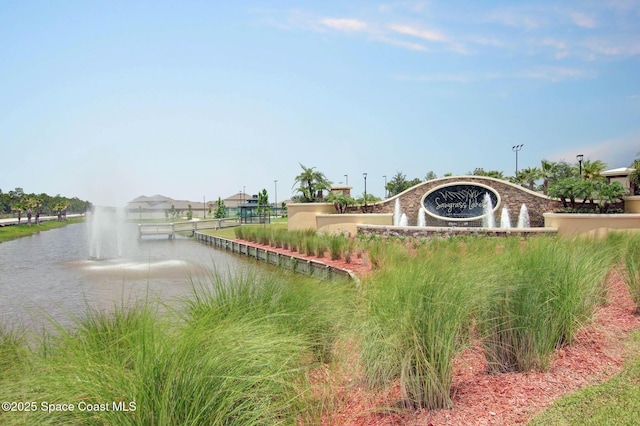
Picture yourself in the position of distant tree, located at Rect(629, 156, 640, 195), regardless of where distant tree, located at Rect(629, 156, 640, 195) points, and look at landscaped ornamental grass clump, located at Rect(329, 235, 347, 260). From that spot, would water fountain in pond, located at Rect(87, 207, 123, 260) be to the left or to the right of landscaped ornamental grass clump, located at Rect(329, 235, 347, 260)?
right

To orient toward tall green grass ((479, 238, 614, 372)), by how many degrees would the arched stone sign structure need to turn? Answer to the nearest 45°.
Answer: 0° — it already faces it

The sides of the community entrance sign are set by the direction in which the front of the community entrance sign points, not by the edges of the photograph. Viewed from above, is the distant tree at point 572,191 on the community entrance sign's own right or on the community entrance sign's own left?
on the community entrance sign's own left

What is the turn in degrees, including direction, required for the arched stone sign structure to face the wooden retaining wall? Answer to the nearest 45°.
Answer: approximately 45° to its right

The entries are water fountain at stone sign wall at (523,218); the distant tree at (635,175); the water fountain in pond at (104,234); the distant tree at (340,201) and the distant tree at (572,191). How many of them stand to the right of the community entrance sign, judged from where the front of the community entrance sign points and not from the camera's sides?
2

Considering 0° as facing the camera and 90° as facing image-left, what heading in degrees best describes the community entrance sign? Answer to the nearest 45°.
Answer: approximately 0°

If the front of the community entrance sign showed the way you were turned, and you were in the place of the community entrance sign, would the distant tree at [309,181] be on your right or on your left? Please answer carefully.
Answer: on your right

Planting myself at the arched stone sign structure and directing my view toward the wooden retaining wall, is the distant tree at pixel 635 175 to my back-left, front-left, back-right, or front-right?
back-left

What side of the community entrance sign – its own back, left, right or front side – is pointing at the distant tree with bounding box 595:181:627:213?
left

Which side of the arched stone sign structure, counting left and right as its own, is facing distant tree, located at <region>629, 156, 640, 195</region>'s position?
left

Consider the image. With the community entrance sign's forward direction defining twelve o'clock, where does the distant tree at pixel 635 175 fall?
The distant tree is roughly at 9 o'clock from the community entrance sign.

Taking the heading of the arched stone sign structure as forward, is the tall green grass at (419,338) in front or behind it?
in front

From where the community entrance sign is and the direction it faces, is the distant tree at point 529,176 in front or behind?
behind
